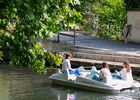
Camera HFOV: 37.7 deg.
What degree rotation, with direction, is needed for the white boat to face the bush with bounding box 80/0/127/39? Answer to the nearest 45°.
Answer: approximately 90° to its right

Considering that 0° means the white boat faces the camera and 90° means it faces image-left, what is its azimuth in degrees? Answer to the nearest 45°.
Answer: approximately 90°
